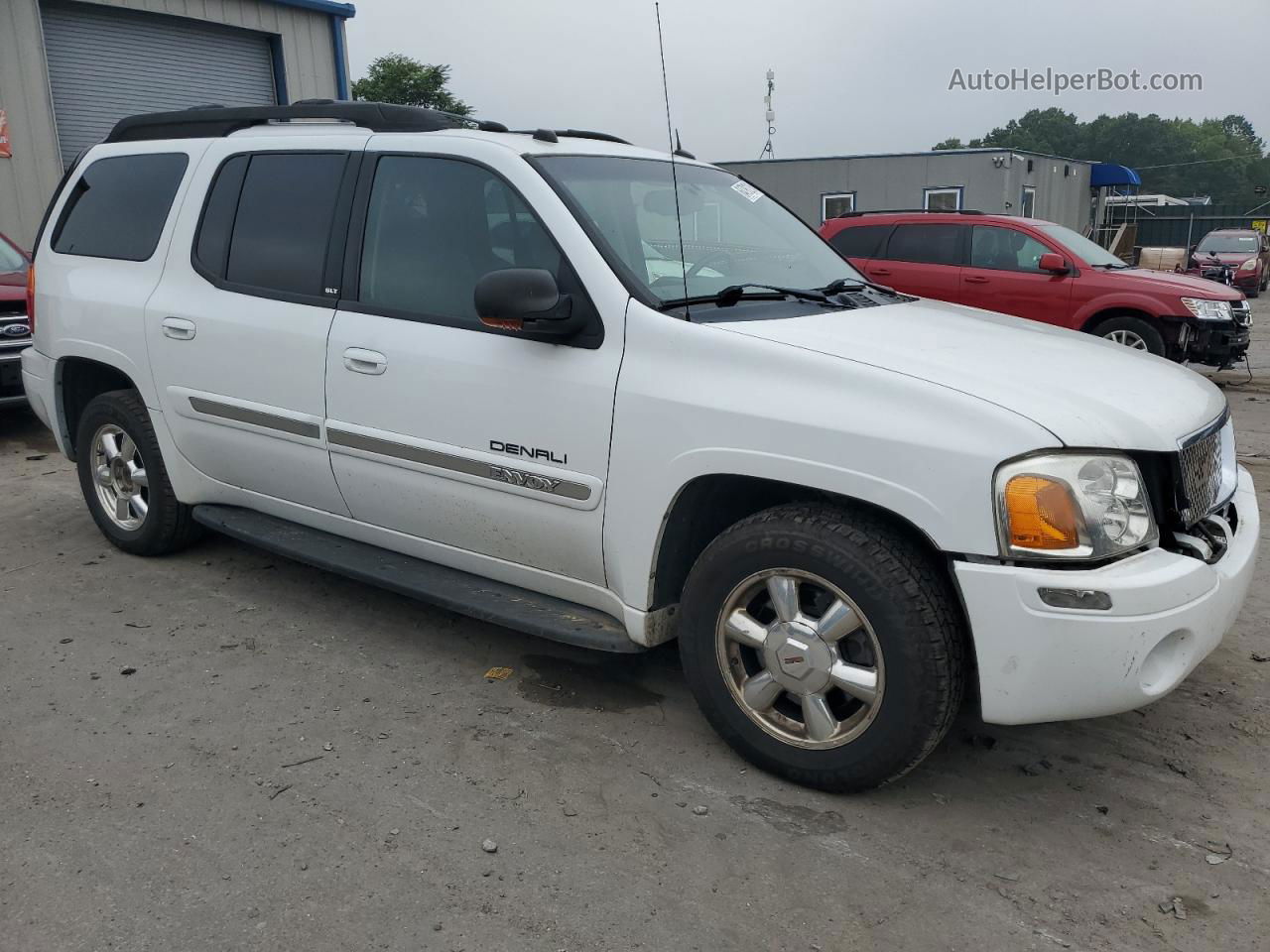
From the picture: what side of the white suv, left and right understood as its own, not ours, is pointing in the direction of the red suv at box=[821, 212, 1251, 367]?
left

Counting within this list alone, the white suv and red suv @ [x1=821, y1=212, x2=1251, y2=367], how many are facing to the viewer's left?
0

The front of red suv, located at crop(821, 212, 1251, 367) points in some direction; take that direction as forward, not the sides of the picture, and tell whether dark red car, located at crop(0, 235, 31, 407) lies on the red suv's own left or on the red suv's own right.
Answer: on the red suv's own right

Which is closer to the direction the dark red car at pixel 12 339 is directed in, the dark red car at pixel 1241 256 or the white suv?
the white suv

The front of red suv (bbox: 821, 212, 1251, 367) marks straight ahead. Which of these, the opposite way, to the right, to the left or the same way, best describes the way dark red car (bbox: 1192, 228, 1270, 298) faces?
to the right

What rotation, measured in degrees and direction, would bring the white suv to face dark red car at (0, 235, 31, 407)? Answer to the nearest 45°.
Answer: approximately 180°

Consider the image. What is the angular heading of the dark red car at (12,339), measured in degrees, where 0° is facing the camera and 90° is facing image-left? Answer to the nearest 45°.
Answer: approximately 0°

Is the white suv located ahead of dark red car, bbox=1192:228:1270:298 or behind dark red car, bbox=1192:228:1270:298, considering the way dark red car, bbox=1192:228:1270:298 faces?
ahead

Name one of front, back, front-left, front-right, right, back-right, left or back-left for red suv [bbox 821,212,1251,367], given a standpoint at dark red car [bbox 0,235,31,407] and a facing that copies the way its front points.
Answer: left
